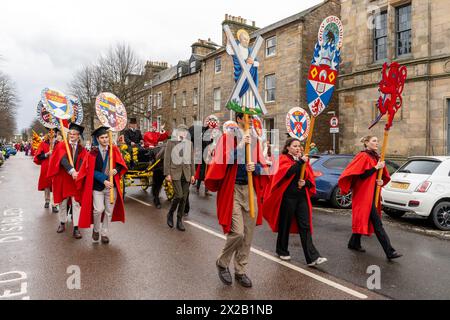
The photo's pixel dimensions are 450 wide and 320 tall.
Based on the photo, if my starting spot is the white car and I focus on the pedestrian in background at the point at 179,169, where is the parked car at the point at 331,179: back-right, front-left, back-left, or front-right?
front-right

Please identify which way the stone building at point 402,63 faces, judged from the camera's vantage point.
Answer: facing the viewer and to the left of the viewer

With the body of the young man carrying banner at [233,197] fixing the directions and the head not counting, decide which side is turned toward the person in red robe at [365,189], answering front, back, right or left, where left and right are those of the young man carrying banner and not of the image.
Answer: left

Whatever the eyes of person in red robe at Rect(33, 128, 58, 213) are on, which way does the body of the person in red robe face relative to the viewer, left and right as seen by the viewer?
facing the viewer and to the right of the viewer

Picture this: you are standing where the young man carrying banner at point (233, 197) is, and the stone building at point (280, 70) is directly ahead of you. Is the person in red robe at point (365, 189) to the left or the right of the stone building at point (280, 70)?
right

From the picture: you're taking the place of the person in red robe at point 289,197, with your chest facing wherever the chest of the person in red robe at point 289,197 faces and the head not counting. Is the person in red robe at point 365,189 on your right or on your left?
on your left

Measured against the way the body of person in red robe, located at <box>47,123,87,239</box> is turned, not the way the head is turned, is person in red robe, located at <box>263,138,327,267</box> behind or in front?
in front

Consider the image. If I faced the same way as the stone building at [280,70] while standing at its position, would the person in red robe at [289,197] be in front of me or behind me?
in front

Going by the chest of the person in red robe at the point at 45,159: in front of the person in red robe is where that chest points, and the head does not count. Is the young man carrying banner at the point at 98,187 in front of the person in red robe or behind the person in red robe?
in front
